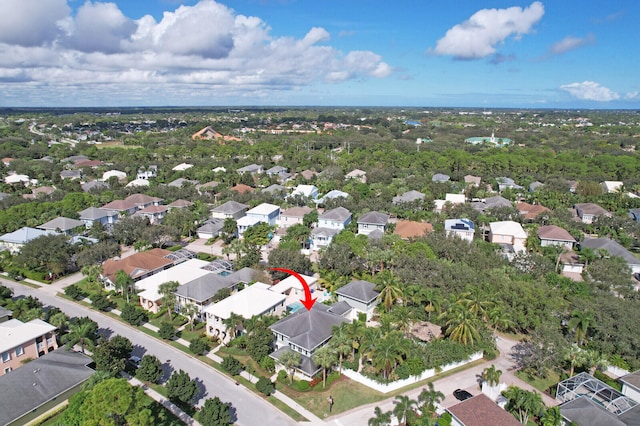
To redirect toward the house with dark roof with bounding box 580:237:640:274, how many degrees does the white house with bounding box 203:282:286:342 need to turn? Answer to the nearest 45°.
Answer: approximately 135° to its left

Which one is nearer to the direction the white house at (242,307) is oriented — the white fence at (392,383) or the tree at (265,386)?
the tree

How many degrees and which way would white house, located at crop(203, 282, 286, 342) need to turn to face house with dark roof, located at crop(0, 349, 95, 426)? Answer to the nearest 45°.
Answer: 0° — it already faces it

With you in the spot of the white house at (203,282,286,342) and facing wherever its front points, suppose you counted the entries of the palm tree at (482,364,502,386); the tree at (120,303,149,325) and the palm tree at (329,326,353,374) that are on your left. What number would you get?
2

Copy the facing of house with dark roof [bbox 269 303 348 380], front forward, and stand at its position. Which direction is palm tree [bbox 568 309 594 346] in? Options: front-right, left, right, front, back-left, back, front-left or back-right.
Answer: back-left

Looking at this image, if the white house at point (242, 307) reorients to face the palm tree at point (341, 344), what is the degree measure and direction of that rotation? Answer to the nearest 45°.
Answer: approximately 90° to its left

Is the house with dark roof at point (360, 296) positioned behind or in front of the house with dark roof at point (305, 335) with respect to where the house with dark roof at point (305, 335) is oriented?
behind

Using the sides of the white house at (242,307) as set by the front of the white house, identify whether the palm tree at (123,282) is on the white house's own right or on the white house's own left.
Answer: on the white house's own right

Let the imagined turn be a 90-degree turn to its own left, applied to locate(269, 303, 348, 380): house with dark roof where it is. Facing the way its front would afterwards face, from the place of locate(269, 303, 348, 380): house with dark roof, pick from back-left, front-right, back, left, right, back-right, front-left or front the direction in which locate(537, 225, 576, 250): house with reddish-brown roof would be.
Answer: left

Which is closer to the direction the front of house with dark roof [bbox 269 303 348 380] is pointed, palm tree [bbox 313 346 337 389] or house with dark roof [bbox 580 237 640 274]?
the palm tree

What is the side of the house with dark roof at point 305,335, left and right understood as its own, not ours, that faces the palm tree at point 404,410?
left
